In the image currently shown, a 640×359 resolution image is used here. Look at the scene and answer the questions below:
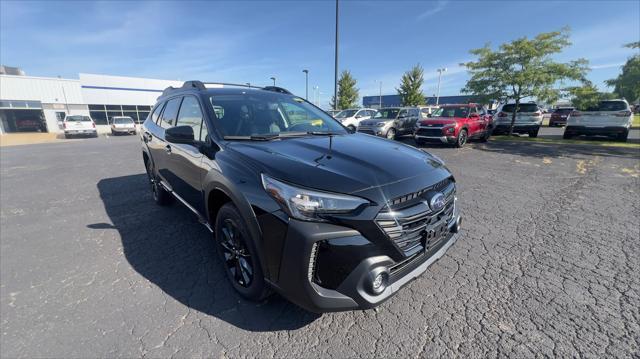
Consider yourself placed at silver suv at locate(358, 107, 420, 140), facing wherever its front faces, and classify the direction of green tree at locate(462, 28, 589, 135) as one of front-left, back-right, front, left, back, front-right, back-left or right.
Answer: back-left

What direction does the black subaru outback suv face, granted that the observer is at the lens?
facing the viewer and to the right of the viewer

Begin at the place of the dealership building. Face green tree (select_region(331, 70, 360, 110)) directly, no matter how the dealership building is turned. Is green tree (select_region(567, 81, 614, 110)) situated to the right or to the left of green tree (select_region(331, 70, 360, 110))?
right

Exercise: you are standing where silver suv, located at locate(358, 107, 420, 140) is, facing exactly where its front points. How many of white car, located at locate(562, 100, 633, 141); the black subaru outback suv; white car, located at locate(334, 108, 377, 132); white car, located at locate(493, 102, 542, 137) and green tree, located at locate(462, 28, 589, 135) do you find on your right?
1

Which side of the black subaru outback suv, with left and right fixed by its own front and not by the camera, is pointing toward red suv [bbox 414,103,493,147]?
left

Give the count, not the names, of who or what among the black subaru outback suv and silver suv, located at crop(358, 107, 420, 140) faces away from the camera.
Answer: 0

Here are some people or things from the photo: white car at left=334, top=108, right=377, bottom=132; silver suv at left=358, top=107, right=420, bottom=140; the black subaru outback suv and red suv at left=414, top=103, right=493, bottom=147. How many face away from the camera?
0

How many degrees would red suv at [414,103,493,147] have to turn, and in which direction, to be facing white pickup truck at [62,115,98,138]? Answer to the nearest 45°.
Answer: approximately 45° to its right

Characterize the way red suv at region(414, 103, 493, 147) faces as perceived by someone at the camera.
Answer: facing the viewer and to the left of the viewer

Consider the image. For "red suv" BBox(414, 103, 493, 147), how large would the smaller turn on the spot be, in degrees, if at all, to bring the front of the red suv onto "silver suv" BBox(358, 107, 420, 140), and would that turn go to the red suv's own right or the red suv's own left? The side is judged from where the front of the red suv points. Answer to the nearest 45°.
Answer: approximately 90° to the red suv's own right

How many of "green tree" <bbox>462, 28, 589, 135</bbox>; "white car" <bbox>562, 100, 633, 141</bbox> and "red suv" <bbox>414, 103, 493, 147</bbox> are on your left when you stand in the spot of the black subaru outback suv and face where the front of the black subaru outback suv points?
3

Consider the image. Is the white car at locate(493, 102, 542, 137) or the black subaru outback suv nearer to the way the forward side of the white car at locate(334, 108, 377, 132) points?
the black subaru outback suv

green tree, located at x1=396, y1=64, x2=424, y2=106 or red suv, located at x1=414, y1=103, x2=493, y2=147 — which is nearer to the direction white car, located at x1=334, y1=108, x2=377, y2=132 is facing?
the red suv

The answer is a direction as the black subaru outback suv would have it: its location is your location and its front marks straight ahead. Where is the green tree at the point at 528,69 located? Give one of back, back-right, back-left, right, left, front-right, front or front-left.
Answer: left

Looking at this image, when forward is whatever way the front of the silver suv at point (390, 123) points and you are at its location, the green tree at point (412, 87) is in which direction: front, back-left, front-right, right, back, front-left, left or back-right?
back-right

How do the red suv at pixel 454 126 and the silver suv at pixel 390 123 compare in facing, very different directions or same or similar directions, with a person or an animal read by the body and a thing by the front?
same or similar directions

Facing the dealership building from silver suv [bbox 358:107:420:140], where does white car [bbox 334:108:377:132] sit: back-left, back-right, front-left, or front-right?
front-right

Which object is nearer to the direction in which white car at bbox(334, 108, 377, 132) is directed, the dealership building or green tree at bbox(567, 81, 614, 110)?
the dealership building

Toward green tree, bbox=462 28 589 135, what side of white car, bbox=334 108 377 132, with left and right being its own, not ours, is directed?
left

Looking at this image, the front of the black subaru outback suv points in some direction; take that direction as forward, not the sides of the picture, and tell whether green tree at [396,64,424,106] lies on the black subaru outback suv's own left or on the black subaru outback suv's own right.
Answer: on the black subaru outback suv's own left
